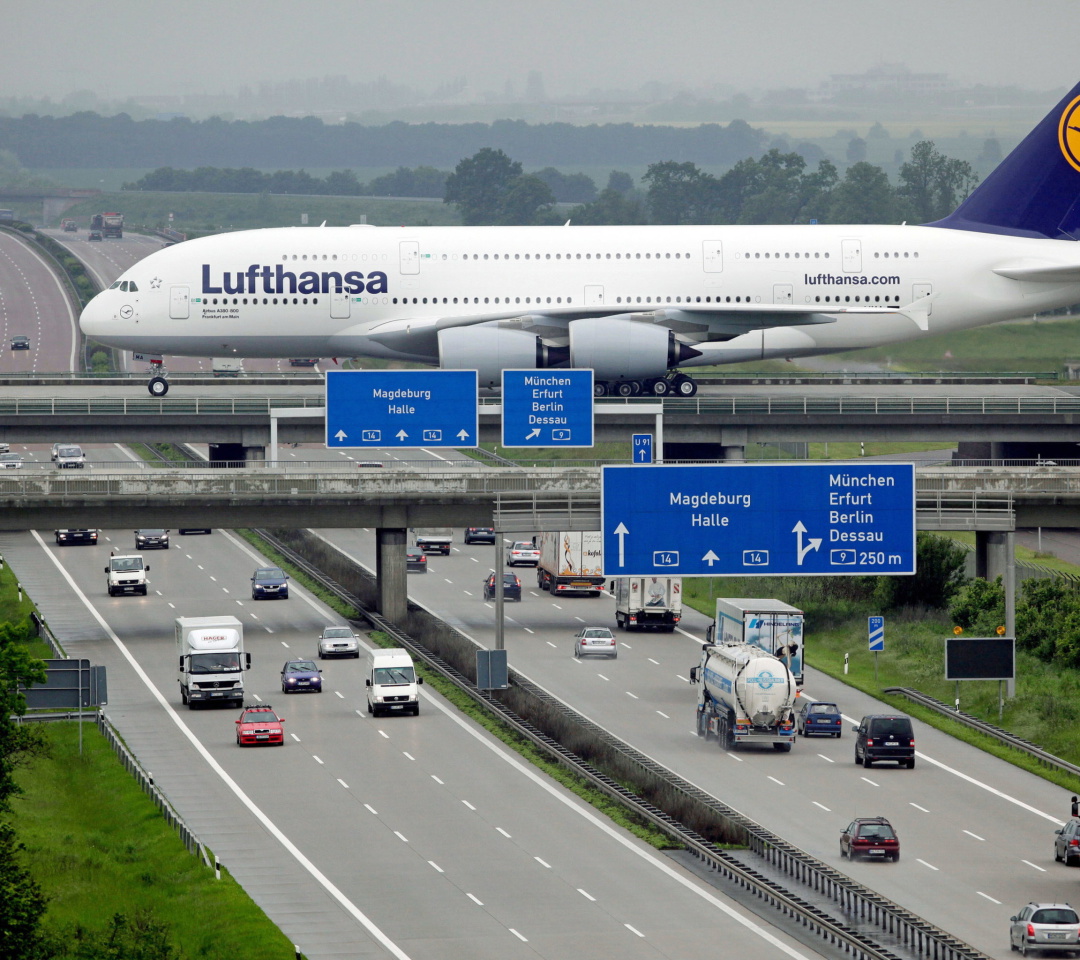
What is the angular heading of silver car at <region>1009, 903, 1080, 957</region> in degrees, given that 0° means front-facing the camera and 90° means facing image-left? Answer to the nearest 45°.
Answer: approximately 135°
